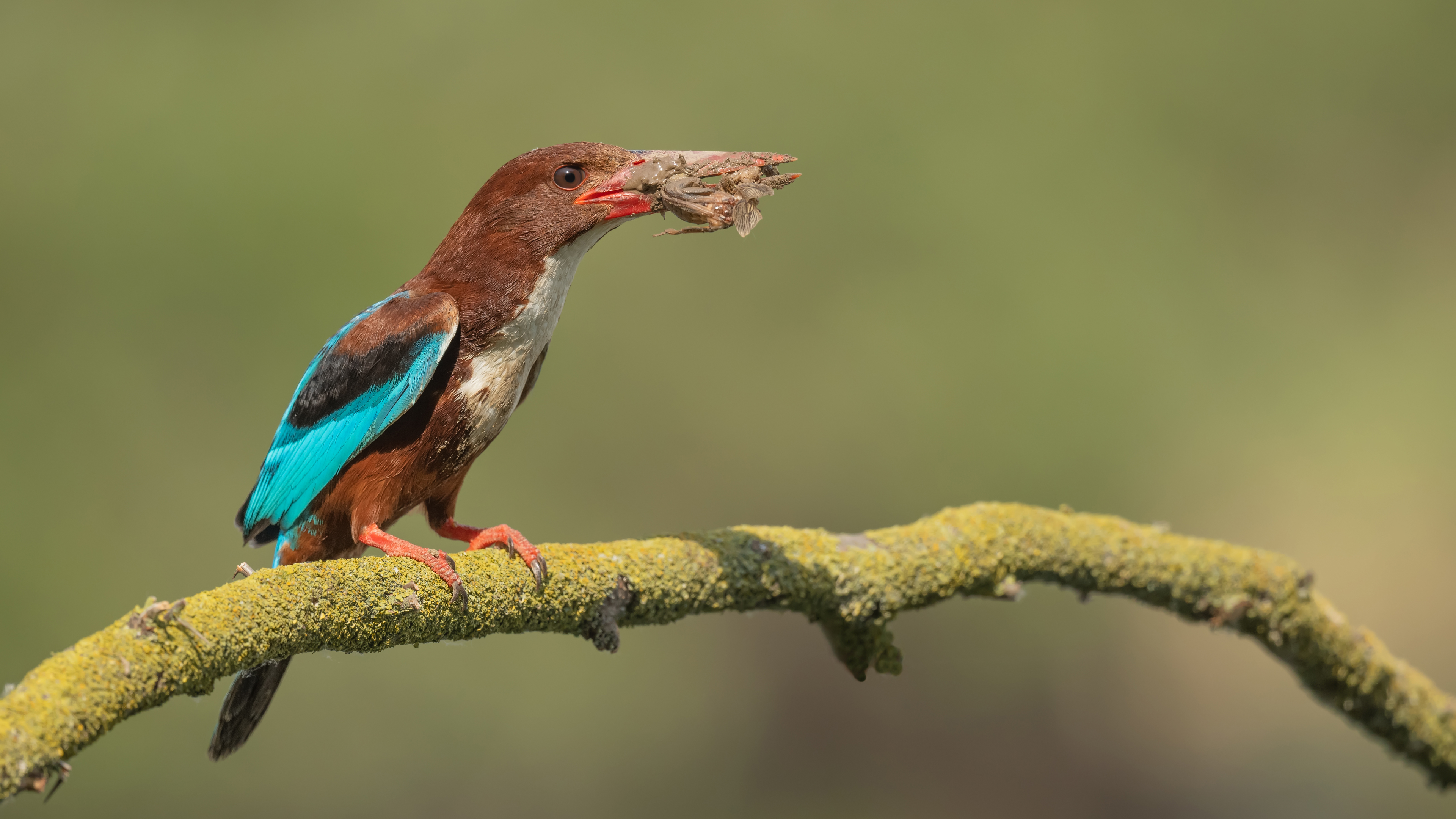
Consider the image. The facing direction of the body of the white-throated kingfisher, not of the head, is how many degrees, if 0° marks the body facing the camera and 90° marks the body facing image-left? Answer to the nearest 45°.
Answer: approximately 270°
